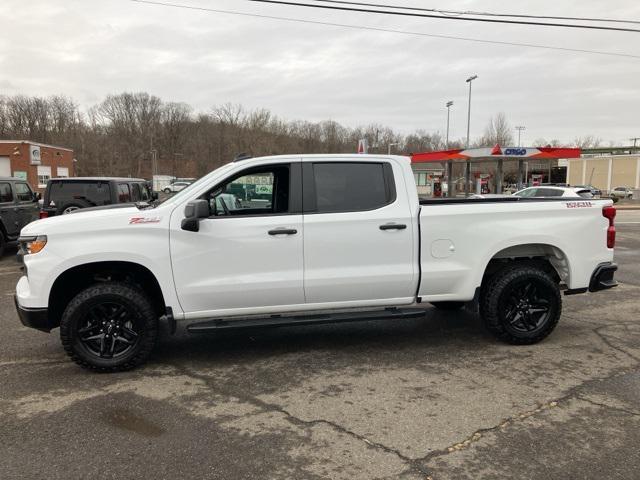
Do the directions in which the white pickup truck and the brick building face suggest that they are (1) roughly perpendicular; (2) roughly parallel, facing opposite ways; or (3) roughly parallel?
roughly parallel, facing opposite ways

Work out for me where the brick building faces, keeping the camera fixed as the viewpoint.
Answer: facing the viewer and to the right of the viewer

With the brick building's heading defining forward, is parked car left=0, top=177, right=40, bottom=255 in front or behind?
in front

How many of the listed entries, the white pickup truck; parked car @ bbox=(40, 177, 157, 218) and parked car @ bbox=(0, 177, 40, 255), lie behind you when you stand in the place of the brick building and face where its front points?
0

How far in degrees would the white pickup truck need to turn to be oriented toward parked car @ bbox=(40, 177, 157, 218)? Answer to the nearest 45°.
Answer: approximately 45° to its right

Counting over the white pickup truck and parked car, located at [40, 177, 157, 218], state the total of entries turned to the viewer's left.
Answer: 1

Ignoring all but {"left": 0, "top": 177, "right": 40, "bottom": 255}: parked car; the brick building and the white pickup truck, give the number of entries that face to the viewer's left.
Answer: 1

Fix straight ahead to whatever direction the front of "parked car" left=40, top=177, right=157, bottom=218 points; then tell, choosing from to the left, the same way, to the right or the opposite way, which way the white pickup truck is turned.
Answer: to the left

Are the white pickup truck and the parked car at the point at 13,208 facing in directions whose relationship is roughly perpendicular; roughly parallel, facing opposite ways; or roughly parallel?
roughly perpendicular

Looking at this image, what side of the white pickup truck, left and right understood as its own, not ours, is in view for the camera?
left

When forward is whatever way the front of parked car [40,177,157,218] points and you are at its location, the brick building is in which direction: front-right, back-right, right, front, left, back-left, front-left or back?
front-left

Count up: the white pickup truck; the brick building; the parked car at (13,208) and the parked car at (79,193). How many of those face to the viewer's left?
1

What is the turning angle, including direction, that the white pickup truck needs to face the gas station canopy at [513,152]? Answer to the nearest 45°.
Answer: approximately 135° to its right
